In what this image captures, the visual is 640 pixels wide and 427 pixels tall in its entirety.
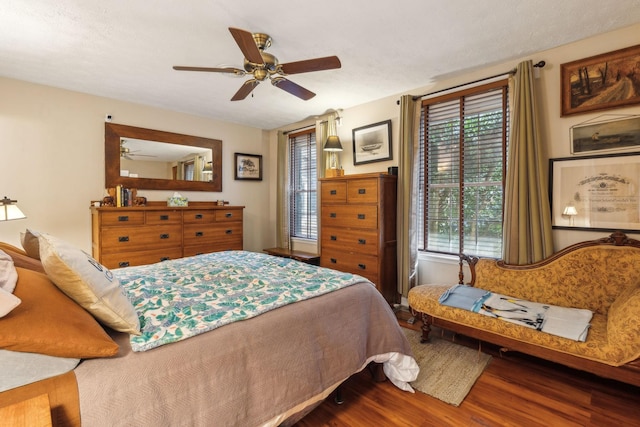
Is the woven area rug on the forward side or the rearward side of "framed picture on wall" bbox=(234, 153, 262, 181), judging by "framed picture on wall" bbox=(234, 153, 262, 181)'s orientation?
on the forward side

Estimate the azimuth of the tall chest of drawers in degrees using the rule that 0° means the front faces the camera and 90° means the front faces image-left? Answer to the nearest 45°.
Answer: approximately 45°

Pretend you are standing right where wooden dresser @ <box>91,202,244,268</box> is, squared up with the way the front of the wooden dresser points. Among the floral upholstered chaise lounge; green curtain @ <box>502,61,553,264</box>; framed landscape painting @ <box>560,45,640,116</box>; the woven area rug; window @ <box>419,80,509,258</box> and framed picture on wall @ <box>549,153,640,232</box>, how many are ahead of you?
6

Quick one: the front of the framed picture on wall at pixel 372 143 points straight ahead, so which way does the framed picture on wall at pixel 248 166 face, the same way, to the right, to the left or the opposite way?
to the left

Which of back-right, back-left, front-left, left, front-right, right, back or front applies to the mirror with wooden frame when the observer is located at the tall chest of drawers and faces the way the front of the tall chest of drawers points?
front-right

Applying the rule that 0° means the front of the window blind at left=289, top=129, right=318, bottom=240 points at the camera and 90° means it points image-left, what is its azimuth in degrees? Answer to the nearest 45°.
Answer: approximately 45°

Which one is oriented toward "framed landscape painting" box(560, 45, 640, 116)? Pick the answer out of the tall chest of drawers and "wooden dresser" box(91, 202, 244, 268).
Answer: the wooden dresser

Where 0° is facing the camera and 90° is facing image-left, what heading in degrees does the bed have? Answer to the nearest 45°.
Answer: approximately 225°

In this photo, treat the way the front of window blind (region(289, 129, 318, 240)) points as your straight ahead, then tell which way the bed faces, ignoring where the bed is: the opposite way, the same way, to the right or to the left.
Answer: the opposite way

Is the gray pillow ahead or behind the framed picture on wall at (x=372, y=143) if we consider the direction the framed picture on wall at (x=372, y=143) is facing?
ahead

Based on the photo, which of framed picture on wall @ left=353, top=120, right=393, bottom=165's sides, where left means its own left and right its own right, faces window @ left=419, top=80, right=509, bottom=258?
left

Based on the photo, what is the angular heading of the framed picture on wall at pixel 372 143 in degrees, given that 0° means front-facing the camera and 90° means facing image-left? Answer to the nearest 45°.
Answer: approximately 45°
